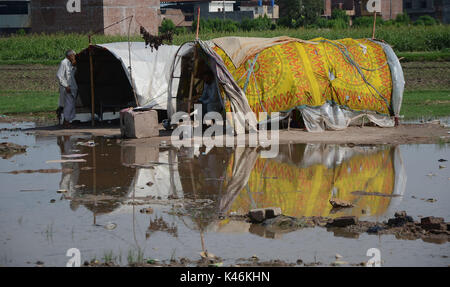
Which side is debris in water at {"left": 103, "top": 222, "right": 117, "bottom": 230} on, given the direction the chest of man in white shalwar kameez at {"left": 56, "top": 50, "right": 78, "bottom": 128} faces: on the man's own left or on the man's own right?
on the man's own right

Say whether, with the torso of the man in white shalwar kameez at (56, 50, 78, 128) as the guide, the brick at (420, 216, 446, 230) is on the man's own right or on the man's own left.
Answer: on the man's own right

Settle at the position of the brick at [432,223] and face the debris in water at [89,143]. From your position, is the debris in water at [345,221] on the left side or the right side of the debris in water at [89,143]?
left

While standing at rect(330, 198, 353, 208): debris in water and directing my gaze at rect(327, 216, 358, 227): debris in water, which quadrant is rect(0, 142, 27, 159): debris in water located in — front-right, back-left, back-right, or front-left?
back-right

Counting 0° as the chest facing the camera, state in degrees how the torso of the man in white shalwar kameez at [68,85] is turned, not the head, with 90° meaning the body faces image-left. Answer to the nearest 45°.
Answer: approximately 270°

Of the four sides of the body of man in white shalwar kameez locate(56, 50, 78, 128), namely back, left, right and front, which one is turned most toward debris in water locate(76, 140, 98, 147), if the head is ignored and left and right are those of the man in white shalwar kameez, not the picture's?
right

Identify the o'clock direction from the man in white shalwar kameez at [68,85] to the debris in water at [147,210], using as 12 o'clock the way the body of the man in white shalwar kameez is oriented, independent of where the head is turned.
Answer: The debris in water is roughly at 3 o'clock from the man in white shalwar kameez.

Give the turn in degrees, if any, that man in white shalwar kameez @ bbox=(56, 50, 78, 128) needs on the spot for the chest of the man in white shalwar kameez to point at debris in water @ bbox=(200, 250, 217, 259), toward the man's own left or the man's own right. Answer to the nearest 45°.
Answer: approximately 90° to the man's own right

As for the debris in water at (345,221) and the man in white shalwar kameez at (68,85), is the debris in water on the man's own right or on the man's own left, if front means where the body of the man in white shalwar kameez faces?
on the man's own right
